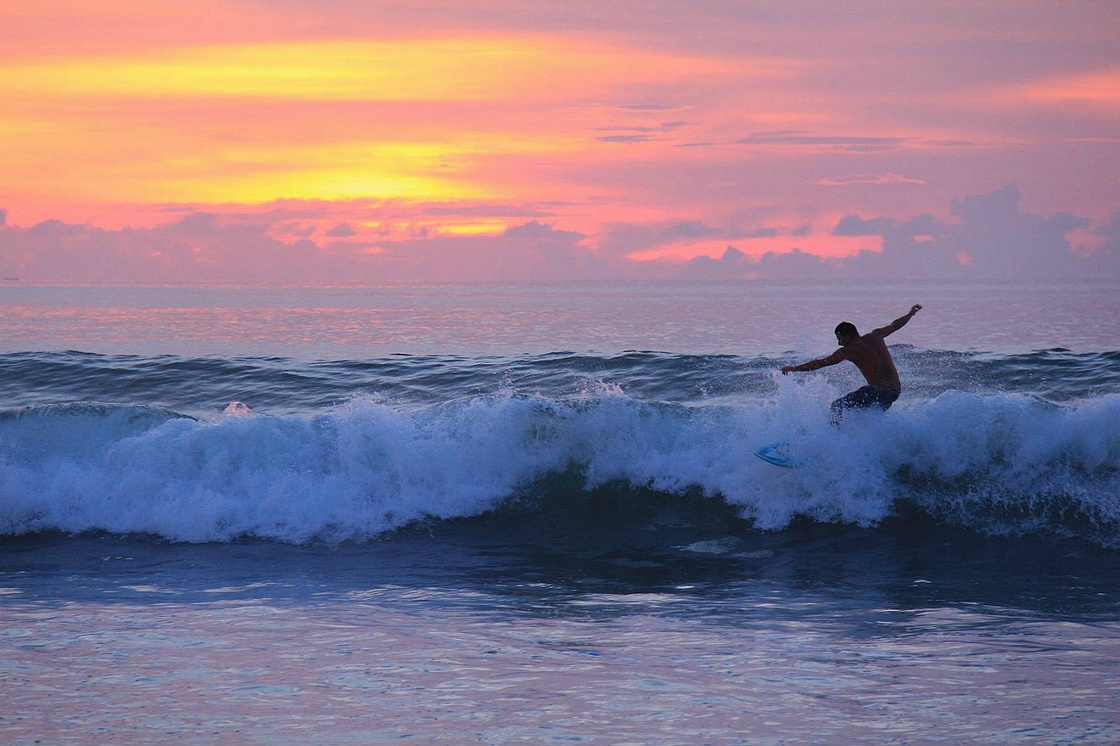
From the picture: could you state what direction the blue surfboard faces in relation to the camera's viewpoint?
facing to the left of the viewer
